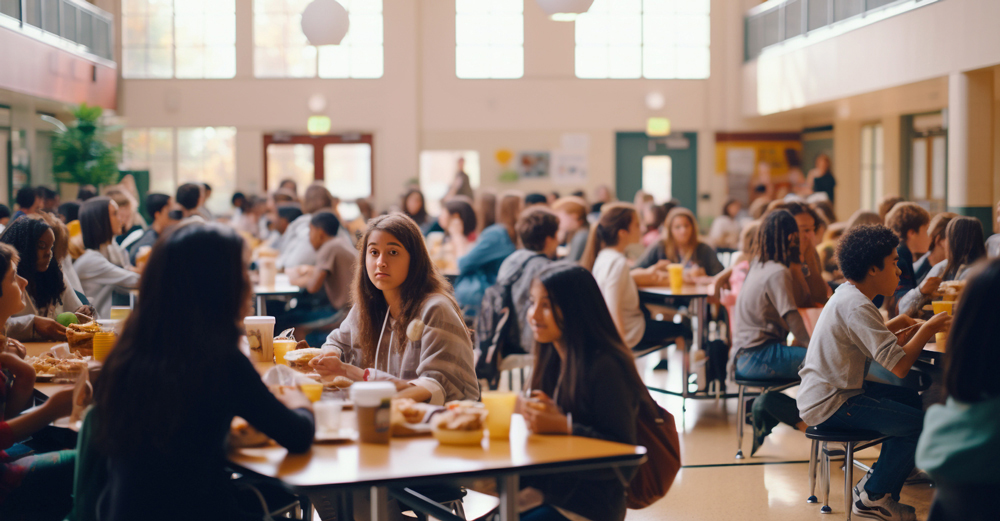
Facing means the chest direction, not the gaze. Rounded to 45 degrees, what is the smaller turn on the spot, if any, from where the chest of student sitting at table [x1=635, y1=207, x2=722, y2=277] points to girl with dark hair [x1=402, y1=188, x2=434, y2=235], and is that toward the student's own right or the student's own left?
approximately 135° to the student's own right

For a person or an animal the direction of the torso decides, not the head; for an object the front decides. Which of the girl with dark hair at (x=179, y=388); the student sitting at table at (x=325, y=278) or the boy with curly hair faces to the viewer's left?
the student sitting at table

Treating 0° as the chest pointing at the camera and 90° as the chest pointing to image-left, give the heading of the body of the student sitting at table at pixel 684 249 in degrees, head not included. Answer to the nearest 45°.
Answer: approximately 0°

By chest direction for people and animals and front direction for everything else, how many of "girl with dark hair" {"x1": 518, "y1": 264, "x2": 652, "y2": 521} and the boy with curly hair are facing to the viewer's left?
1

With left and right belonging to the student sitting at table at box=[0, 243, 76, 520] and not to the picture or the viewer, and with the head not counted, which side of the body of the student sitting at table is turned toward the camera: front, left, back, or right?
right

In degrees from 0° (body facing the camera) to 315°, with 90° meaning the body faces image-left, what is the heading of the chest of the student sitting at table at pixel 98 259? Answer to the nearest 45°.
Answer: approximately 270°

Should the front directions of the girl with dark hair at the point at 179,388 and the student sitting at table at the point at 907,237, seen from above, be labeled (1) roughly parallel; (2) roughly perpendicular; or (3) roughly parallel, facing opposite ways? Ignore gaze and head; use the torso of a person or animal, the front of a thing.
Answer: roughly perpendicular

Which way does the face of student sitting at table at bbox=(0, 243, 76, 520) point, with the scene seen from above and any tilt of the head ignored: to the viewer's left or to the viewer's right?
to the viewer's right

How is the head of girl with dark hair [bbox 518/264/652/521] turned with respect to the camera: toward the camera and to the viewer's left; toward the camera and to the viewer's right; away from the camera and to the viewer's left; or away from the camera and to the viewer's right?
toward the camera and to the viewer's left

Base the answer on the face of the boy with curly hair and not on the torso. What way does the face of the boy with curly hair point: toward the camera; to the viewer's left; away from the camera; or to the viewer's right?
to the viewer's right

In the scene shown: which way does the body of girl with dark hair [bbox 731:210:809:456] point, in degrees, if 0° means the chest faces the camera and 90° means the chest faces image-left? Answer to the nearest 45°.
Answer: approximately 225°
